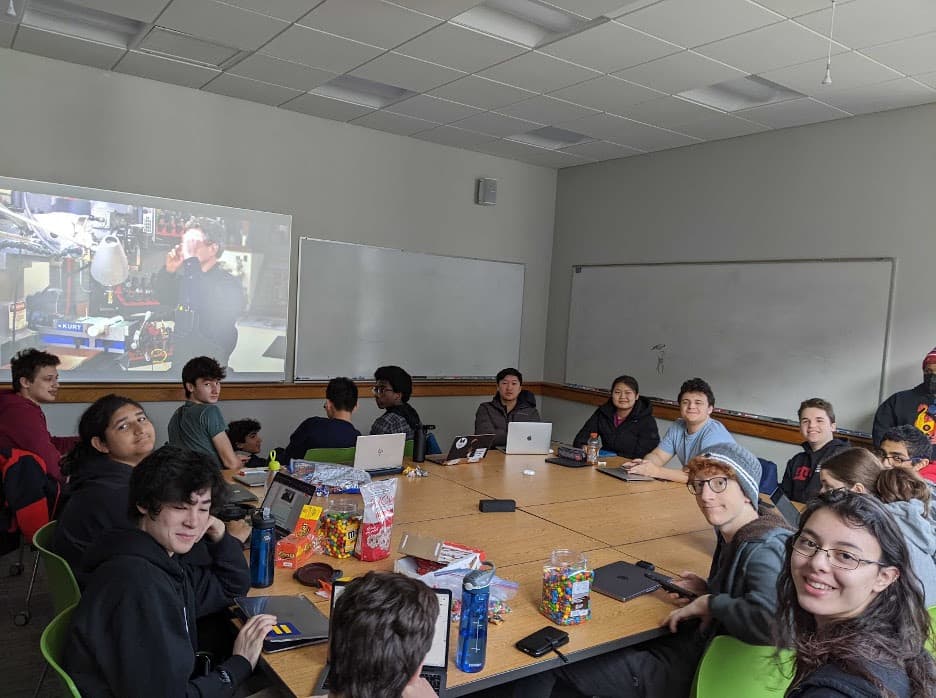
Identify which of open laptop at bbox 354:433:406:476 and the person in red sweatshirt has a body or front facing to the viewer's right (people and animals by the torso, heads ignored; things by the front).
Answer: the person in red sweatshirt

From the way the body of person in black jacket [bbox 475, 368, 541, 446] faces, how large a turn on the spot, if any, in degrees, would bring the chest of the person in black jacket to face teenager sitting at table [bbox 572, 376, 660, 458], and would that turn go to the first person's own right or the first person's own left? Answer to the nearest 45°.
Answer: approximately 90° to the first person's own left

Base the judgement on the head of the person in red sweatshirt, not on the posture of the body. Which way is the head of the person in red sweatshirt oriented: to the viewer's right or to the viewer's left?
to the viewer's right

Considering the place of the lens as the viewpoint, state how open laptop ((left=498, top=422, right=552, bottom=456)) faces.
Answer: facing away from the viewer

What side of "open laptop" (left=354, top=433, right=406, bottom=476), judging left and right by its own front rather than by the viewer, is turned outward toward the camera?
back

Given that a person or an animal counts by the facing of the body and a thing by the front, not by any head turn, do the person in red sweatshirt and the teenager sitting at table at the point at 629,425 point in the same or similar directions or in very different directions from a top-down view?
very different directions

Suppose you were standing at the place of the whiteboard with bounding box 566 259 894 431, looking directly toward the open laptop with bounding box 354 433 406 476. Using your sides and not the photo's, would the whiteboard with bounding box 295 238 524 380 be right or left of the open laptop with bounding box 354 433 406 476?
right

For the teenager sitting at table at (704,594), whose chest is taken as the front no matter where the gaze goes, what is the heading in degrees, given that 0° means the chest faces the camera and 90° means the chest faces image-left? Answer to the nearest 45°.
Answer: approximately 90°

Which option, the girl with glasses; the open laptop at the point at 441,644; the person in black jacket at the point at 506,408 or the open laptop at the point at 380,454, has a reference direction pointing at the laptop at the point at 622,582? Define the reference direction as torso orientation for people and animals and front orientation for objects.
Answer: the person in black jacket

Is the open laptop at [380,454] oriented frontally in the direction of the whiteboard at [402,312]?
yes

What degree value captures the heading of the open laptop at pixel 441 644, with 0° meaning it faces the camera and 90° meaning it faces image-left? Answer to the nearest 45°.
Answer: approximately 0°
